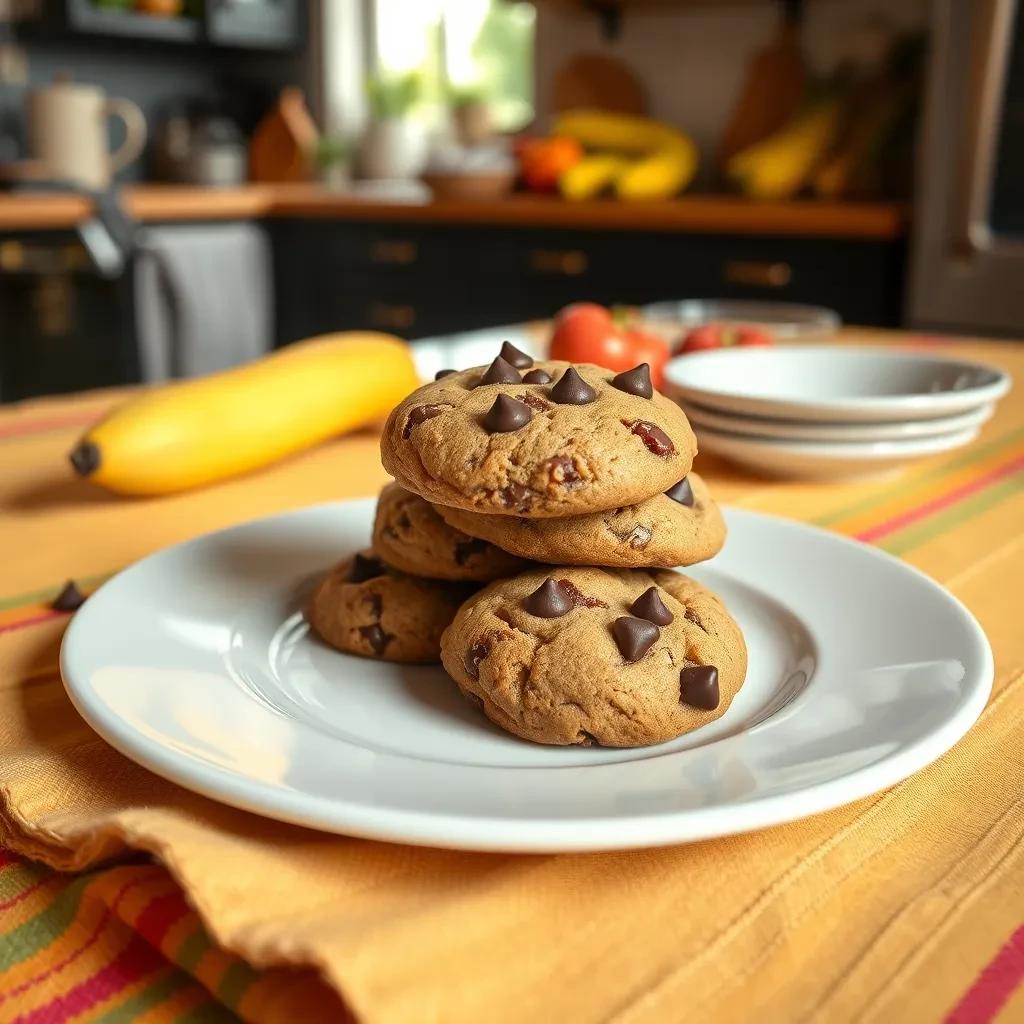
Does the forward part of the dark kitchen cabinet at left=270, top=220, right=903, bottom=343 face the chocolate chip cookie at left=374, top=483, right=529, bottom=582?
yes

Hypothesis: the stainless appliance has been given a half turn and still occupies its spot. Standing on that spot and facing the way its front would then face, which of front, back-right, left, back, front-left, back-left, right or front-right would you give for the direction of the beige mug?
left

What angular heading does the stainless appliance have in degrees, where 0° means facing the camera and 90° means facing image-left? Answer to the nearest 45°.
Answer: approximately 0°

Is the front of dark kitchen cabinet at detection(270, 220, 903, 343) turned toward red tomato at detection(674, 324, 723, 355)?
yes

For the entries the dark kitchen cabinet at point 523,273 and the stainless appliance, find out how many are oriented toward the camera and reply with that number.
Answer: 2

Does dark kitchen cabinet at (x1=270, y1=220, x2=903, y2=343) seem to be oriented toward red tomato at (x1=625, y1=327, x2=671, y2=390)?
yes

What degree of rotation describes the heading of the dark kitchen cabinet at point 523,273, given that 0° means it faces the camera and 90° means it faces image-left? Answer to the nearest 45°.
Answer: approximately 0°
